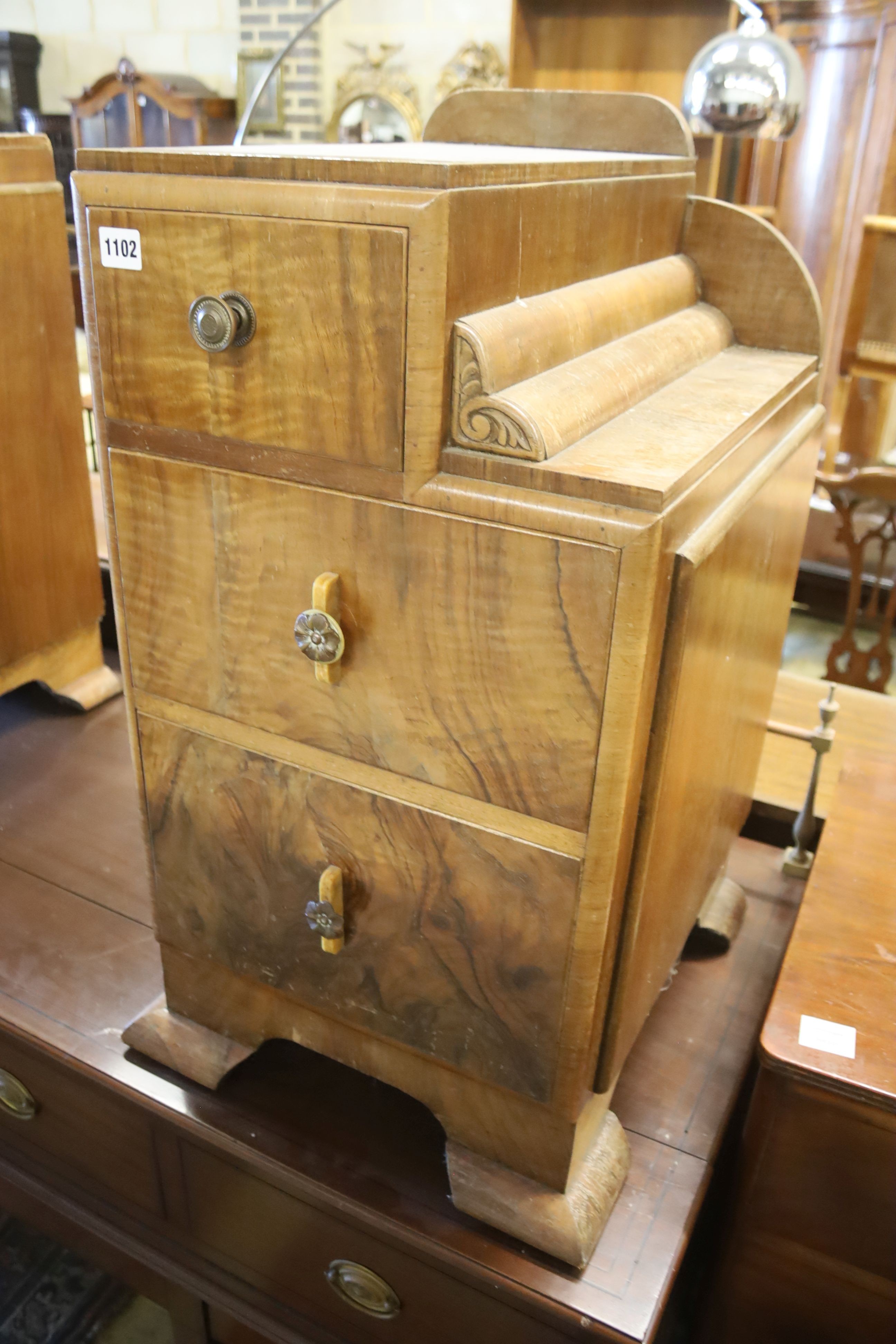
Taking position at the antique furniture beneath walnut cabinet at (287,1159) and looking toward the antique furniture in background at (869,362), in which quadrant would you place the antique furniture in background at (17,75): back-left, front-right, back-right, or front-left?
front-left

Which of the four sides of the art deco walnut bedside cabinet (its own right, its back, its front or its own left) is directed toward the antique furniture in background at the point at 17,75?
right

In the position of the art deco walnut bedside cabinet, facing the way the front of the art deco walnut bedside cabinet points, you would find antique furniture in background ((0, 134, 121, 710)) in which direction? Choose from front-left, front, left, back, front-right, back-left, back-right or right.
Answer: right

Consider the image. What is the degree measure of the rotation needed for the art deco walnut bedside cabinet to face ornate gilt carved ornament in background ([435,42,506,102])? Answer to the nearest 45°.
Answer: approximately 135° to its right

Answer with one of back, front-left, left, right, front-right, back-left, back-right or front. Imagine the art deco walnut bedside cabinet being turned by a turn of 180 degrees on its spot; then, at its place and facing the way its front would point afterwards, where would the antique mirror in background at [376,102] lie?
front-left

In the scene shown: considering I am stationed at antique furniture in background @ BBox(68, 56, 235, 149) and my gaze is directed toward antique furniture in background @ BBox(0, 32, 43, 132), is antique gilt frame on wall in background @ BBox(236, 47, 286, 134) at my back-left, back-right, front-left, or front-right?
back-right

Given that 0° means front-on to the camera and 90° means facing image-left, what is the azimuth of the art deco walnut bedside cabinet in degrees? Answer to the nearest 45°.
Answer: approximately 45°

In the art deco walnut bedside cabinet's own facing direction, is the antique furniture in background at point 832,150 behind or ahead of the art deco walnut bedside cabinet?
behind

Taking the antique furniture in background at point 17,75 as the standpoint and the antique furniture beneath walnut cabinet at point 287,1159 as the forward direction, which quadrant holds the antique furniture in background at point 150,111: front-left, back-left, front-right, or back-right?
front-left

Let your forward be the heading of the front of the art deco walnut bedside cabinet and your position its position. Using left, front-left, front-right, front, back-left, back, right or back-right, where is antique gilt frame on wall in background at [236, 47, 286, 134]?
back-right

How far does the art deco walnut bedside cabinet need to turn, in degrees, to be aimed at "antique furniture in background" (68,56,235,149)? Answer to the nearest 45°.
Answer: approximately 135° to its right

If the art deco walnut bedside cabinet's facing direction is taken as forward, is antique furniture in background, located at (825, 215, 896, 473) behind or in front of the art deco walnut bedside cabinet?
behind
